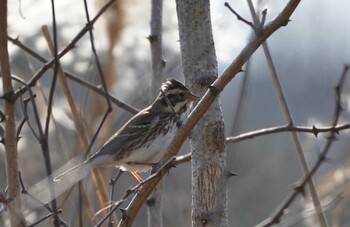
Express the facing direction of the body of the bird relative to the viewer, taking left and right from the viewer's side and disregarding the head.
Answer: facing to the right of the viewer
